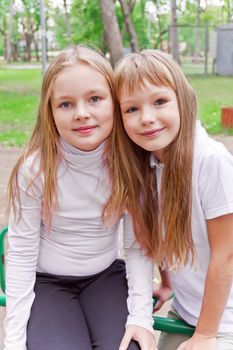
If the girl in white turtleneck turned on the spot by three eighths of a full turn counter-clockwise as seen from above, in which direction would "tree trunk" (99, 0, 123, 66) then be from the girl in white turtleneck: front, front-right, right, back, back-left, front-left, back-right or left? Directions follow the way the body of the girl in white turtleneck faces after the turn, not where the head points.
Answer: front-left

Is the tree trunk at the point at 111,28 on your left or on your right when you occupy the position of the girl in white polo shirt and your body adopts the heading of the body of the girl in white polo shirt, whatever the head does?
on your right

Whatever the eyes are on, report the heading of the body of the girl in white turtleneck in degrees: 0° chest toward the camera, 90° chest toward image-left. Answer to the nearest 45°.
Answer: approximately 0°

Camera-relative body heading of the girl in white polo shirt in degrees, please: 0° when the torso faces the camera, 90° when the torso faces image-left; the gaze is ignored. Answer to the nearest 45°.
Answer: approximately 45°
